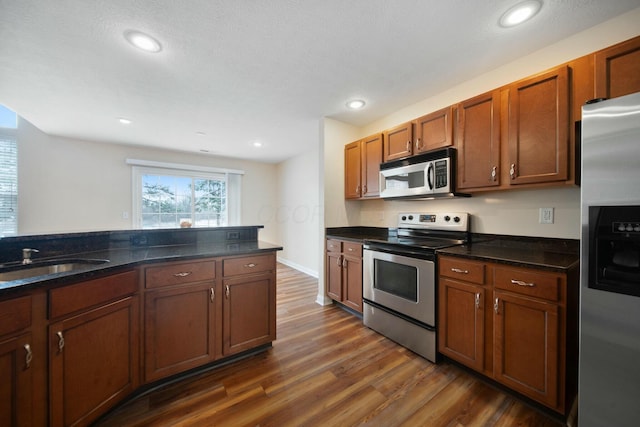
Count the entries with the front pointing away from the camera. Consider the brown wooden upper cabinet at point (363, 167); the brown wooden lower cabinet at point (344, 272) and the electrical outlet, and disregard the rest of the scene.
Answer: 0

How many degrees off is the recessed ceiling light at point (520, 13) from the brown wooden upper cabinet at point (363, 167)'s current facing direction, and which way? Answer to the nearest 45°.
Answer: approximately 90° to its left

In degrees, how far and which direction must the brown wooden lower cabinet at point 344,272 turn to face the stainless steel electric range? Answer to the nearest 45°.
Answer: approximately 90° to its left

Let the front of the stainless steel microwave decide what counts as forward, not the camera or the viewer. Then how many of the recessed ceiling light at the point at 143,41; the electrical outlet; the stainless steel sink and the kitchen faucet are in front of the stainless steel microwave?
3

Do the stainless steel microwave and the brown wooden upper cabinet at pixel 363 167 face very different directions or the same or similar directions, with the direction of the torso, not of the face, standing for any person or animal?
same or similar directions

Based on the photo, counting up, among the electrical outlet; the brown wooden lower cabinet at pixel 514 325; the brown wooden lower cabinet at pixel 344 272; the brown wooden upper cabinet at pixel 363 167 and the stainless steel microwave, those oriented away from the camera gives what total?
0

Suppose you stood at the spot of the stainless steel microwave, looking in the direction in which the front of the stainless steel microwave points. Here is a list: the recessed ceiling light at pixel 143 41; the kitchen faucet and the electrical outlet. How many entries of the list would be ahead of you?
2

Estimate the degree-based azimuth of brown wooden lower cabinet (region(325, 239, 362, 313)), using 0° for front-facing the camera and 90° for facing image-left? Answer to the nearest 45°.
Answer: approximately 45°

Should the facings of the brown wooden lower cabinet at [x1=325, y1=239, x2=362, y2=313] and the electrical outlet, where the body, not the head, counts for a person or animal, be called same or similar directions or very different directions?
same or similar directions

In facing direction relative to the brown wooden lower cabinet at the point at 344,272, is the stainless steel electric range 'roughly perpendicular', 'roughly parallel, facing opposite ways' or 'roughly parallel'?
roughly parallel

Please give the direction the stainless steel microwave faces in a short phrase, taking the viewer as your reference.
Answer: facing the viewer and to the left of the viewer

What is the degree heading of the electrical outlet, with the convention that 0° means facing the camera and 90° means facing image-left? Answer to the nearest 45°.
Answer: approximately 0°

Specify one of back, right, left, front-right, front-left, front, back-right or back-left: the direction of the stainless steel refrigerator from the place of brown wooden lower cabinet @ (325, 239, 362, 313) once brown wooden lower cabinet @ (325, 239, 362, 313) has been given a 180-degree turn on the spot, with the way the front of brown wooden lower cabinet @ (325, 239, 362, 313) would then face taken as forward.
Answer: right

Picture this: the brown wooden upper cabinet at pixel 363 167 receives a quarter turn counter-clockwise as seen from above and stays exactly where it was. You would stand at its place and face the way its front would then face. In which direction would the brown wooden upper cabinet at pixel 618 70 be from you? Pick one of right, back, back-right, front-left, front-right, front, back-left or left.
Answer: front

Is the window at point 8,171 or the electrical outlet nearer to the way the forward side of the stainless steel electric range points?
the window

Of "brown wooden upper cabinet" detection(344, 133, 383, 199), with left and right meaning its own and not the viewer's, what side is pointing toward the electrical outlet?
left
